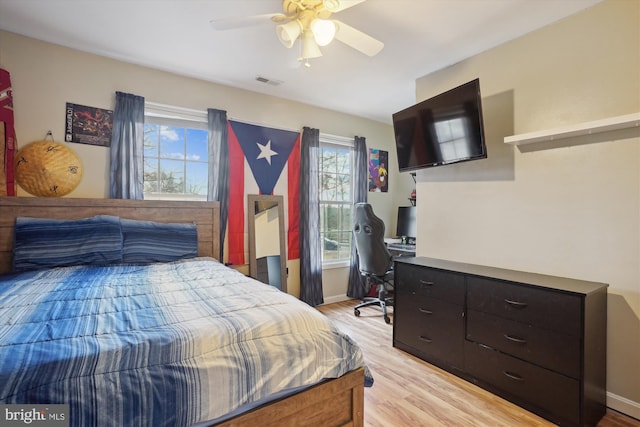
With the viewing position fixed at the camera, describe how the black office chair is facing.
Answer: facing away from the viewer and to the right of the viewer

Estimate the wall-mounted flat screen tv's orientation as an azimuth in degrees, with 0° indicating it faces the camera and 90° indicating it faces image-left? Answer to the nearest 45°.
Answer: approximately 45°

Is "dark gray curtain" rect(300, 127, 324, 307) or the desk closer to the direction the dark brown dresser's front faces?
the dark gray curtain

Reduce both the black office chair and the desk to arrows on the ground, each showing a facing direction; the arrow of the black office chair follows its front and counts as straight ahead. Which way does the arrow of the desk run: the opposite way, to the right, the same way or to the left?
the opposite way

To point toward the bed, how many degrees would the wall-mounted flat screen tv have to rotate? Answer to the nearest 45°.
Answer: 0° — it already faces it
